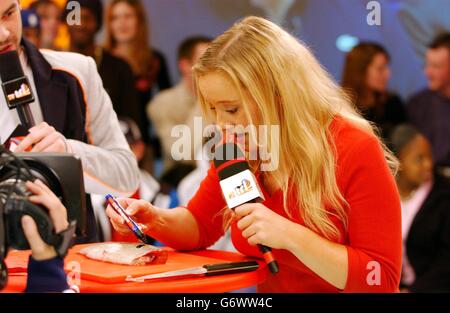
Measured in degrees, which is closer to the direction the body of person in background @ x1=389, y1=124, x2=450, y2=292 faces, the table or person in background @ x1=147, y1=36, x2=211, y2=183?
the table

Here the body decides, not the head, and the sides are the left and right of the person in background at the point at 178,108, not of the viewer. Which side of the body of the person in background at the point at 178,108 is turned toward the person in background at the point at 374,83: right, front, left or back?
left

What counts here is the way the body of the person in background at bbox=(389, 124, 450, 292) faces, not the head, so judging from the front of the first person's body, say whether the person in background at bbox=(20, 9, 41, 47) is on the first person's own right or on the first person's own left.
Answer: on the first person's own right

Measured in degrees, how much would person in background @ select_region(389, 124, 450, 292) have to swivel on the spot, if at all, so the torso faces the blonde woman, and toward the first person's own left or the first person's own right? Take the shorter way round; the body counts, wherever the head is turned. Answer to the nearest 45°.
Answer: approximately 45° to the first person's own right

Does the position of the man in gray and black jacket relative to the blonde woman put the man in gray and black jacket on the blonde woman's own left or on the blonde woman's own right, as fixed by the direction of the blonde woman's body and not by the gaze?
on the blonde woman's own right

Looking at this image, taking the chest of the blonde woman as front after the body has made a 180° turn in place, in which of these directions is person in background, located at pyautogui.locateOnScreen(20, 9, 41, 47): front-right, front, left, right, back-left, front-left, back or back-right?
left

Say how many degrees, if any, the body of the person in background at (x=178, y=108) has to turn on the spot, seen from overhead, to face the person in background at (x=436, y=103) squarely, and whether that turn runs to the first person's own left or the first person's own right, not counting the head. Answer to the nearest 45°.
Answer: approximately 90° to the first person's own left
